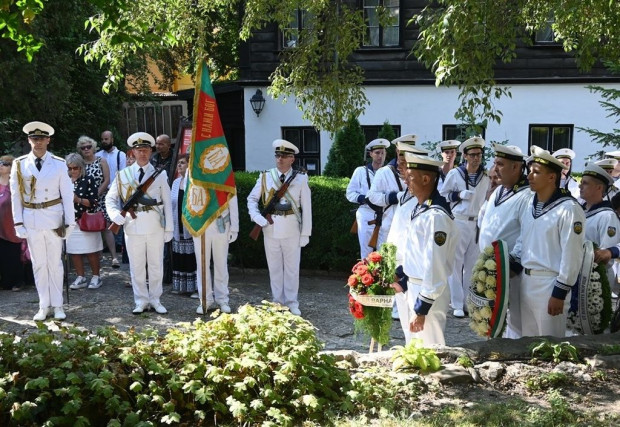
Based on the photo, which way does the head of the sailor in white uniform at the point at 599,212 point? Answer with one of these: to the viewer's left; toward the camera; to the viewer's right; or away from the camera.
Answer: to the viewer's left

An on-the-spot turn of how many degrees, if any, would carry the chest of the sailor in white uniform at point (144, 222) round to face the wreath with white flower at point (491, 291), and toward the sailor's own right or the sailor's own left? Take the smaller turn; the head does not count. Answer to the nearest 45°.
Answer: approximately 45° to the sailor's own left

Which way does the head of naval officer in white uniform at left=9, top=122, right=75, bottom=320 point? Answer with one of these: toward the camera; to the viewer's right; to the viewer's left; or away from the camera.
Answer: toward the camera

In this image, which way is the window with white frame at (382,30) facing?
toward the camera

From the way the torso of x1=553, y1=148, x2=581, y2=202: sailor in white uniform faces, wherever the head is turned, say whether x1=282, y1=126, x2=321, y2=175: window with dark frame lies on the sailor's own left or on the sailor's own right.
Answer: on the sailor's own right

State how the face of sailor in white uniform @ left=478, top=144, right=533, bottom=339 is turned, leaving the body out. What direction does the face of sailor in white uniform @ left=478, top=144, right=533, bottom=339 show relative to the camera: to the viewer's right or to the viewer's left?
to the viewer's left

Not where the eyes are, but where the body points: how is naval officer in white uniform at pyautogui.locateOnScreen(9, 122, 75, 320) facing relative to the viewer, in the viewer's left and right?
facing the viewer

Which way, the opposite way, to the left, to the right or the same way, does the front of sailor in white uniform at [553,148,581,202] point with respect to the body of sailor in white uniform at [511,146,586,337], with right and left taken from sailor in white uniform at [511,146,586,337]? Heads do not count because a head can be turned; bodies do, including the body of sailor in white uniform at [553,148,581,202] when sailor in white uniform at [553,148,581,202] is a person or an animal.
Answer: the same way

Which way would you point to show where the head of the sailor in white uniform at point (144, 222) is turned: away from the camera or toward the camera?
toward the camera

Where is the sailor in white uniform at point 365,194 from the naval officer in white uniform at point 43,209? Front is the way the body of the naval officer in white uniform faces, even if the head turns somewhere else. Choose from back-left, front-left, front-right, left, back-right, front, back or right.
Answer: left

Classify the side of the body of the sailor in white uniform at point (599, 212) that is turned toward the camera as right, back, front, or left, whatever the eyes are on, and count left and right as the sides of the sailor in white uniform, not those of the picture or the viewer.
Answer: left

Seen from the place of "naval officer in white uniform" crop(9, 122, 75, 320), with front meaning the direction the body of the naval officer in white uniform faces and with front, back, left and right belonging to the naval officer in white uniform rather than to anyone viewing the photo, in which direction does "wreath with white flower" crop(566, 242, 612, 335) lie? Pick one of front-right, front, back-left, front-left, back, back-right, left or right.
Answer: front-left

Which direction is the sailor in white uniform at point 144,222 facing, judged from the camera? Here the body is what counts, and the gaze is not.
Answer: toward the camera
